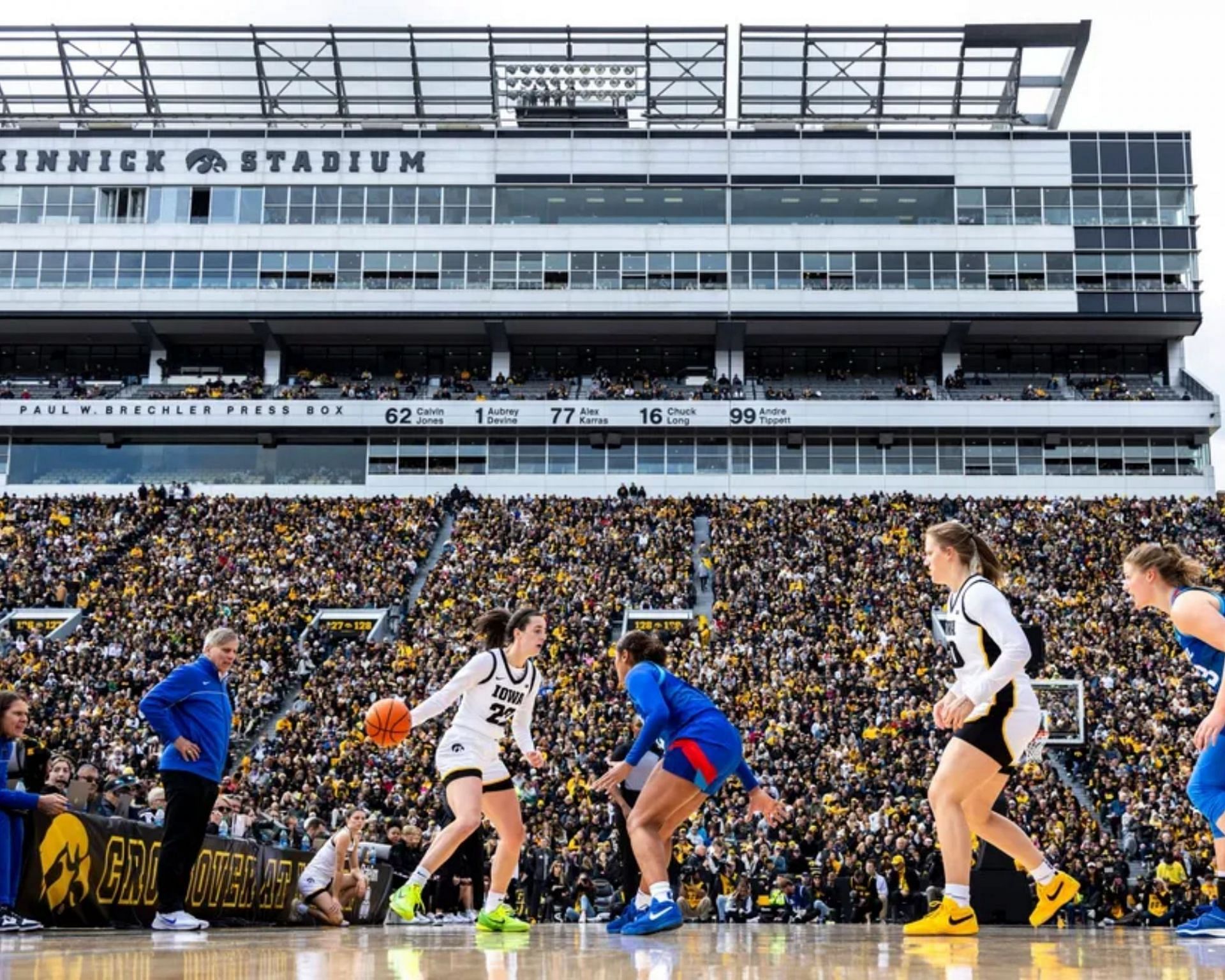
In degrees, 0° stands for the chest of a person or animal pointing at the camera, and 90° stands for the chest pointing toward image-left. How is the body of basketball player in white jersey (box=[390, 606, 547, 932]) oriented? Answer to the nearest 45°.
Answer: approximately 315°

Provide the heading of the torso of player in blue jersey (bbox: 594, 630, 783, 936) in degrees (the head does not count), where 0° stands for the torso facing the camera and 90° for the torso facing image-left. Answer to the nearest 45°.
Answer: approximately 90°

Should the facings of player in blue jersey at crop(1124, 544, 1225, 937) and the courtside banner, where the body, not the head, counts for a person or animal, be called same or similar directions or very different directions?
very different directions

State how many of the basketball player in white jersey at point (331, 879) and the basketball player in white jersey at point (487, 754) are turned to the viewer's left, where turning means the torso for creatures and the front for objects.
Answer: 0

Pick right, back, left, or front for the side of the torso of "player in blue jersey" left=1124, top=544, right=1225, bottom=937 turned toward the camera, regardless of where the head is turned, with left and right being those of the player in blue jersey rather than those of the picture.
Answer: left

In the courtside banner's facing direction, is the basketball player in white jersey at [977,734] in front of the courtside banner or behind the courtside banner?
in front

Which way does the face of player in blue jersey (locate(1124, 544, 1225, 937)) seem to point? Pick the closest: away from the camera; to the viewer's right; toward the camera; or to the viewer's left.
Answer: to the viewer's left

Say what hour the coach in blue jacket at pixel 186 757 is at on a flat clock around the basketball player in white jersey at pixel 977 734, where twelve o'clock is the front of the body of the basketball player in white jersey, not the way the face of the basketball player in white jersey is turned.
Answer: The coach in blue jacket is roughly at 12 o'clock from the basketball player in white jersey.

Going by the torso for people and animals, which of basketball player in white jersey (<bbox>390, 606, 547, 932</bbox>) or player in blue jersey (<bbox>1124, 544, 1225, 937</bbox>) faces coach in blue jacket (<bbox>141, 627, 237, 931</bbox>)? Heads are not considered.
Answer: the player in blue jersey

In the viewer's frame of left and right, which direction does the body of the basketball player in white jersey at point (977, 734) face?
facing to the left of the viewer

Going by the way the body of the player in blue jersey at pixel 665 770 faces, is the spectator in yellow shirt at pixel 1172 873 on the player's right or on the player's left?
on the player's right

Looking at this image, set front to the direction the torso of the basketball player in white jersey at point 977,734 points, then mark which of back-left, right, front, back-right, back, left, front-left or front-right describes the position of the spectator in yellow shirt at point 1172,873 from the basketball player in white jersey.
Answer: right

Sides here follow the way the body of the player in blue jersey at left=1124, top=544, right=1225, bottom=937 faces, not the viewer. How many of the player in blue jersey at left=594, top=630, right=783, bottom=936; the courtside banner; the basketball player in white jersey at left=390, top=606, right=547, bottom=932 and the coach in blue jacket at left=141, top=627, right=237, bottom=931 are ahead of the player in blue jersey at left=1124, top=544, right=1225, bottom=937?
4
